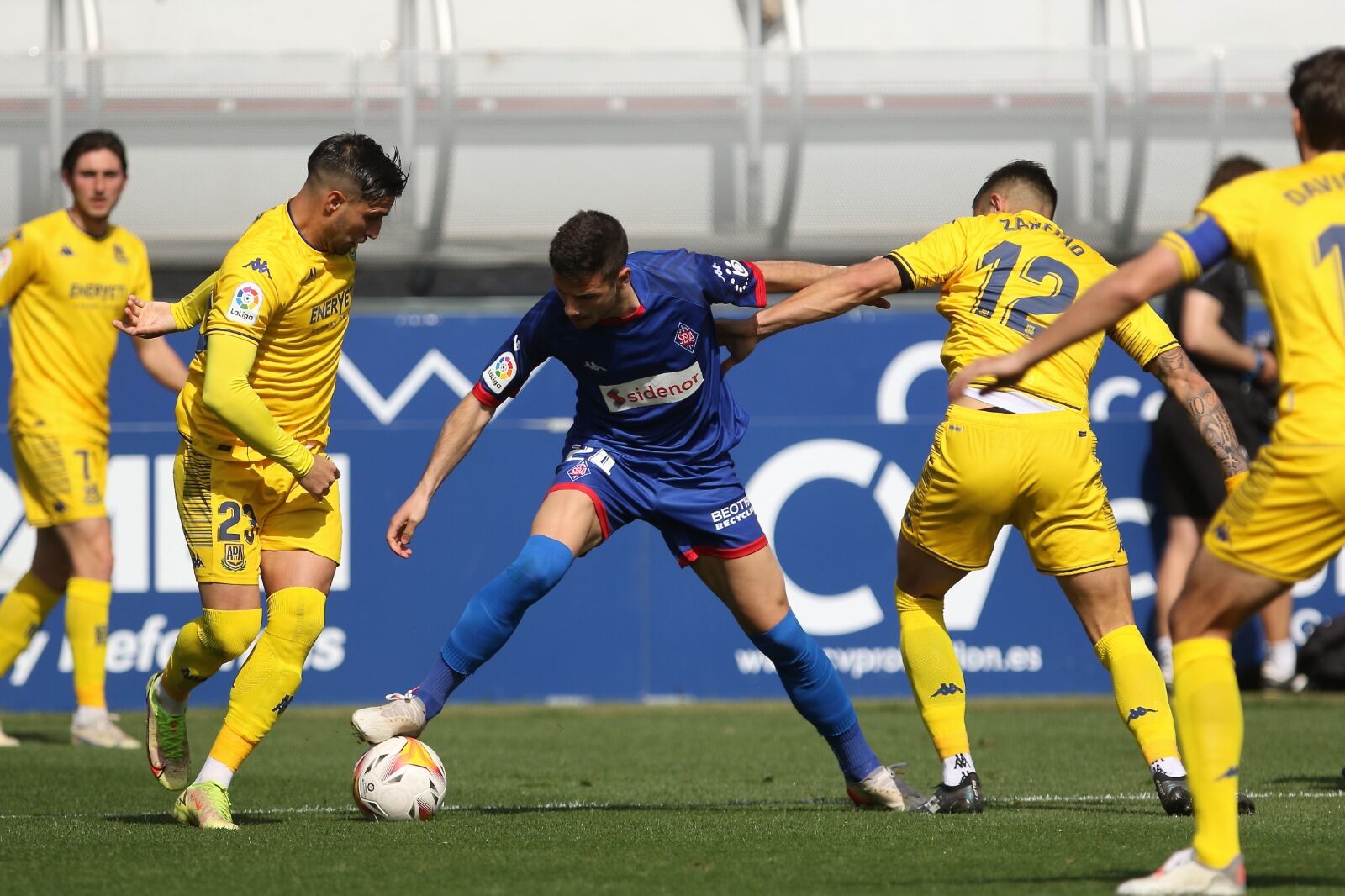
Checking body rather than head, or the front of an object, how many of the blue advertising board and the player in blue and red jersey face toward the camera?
2

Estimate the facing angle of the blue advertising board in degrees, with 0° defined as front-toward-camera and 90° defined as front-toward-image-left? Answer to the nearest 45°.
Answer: approximately 0°

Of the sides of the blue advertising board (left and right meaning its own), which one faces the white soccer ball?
front

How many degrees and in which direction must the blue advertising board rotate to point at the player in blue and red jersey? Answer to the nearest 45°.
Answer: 0° — it already faces them

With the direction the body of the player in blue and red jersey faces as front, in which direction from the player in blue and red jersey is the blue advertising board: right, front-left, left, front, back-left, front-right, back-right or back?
back

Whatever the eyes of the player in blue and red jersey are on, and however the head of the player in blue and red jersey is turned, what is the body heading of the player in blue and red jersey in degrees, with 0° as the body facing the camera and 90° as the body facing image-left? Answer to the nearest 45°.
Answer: approximately 0°

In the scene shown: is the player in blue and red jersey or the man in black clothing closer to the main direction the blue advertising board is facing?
the player in blue and red jersey

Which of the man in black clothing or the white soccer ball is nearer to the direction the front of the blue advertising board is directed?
the white soccer ball
